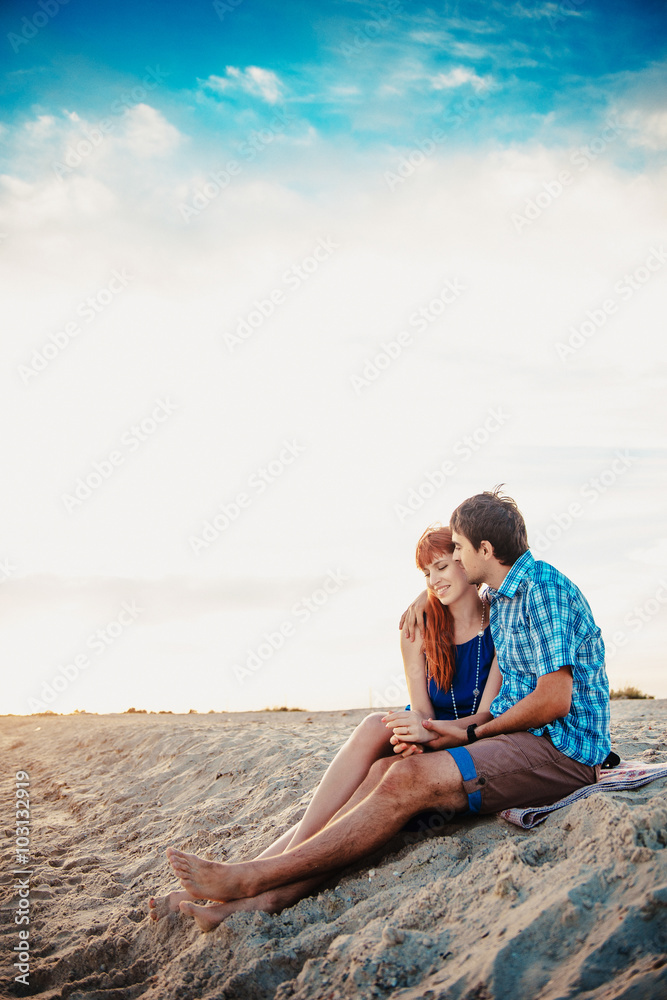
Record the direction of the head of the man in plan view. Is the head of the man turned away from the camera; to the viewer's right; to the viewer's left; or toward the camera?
to the viewer's left

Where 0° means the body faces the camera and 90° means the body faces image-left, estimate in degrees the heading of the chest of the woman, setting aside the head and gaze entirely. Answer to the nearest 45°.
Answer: approximately 45°

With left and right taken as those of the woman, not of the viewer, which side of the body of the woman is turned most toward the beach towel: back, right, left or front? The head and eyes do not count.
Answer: left

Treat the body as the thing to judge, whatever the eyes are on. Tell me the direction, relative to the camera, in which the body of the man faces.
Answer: to the viewer's left
